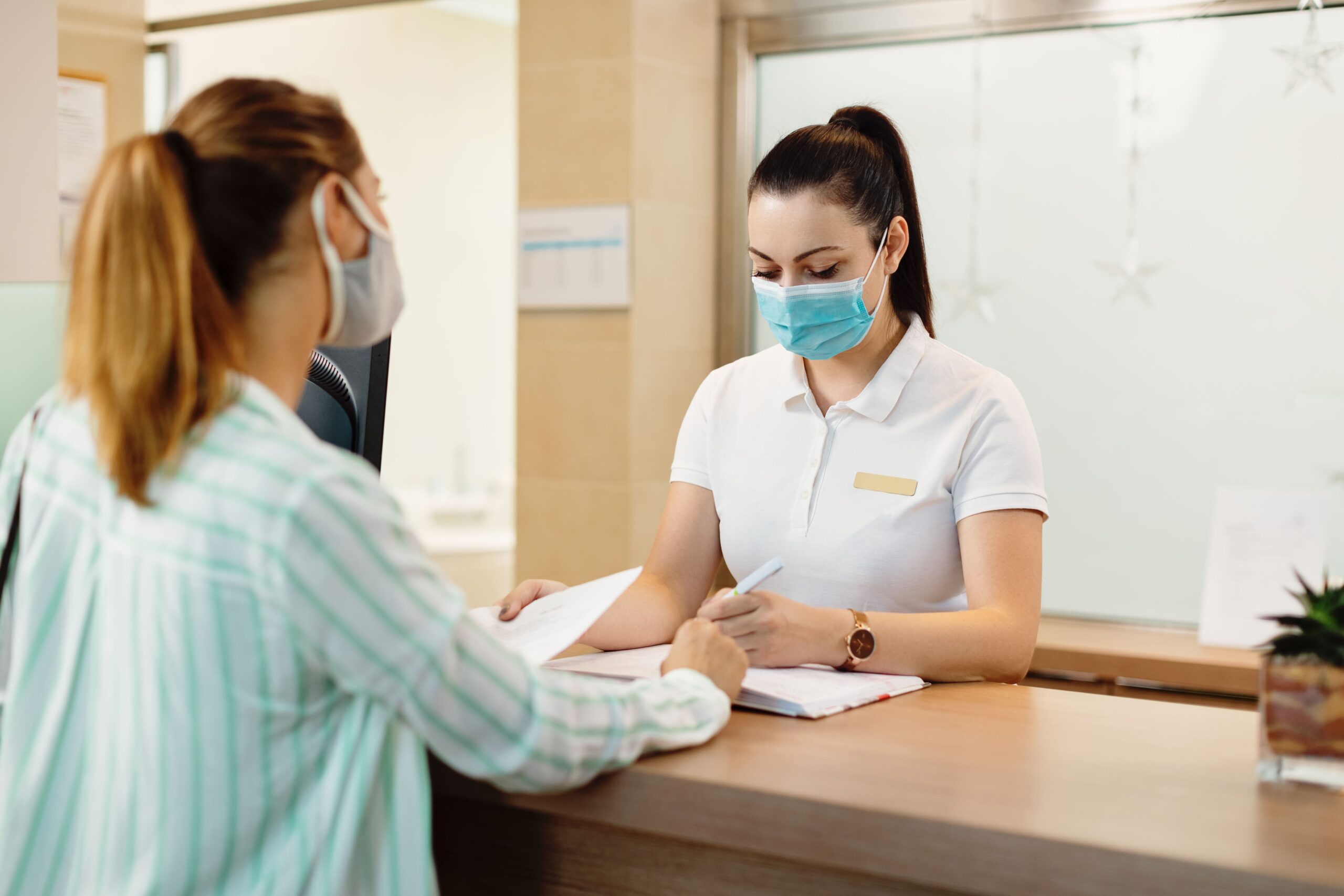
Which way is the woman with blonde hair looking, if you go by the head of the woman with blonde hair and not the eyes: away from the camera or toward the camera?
away from the camera

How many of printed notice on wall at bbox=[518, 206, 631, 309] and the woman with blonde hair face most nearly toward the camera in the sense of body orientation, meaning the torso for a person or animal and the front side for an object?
1

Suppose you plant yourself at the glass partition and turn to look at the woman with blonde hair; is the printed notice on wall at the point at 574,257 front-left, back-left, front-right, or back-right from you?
front-right

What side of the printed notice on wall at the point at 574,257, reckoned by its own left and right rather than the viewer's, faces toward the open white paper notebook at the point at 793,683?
front

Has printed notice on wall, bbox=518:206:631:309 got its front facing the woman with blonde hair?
yes

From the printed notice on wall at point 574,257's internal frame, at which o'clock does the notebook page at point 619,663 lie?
The notebook page is roughly at 12 o'clock from the printed notice on wall.

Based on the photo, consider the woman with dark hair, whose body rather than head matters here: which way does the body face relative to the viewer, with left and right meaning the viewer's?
facing the viewer and to the left of the viewer

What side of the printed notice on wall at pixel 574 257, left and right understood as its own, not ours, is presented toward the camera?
front

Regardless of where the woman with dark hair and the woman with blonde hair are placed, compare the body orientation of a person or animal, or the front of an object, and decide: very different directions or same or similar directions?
very different directions

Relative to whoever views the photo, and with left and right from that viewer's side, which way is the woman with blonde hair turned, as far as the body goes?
facing away from the viewer and to the right of the viewer

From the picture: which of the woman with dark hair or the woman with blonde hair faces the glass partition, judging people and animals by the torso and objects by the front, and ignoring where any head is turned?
the woman with blonde hair

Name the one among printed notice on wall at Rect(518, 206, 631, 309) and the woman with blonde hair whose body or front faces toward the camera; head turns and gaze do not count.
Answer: the printed notice on wall

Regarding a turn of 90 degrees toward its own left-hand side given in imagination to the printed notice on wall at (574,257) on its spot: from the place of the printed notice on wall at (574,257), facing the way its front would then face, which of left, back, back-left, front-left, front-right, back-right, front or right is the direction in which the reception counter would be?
right

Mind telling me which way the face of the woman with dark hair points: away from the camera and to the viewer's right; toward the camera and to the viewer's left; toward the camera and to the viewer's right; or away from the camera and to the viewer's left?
toward the camera and to the viewer's left

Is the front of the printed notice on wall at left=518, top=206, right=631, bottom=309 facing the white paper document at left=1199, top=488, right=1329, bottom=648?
no
